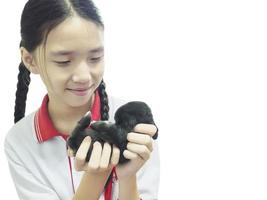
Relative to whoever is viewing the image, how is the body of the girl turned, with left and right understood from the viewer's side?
facing the viewer and to the right of the viewer
